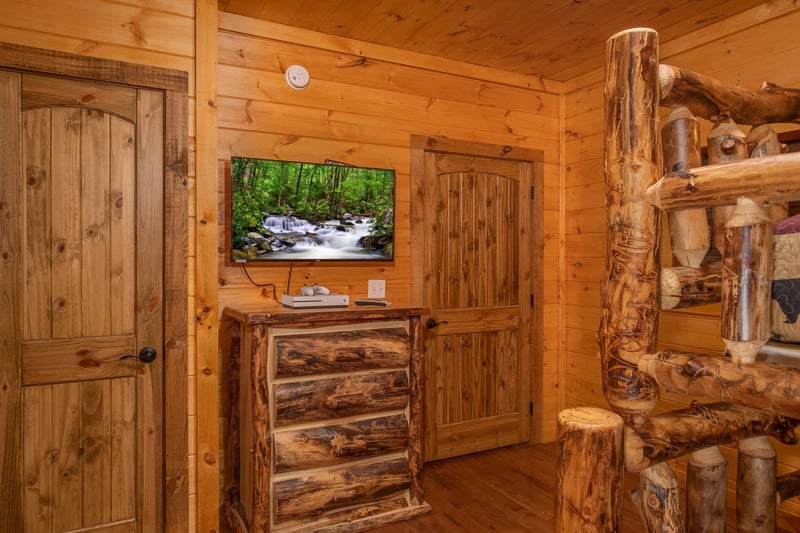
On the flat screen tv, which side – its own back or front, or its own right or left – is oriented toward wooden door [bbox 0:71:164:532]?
right

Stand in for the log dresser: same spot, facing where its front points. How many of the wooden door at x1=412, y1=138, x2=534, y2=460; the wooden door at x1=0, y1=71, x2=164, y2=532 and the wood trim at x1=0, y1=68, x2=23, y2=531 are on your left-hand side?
1

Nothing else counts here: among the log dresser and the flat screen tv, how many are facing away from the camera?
0

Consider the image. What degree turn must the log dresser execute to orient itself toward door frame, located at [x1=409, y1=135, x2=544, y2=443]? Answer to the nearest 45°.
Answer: approximately 90° to its left

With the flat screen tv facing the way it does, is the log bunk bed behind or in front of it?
in front

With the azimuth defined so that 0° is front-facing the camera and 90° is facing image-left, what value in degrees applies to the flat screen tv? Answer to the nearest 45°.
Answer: approximately 315°

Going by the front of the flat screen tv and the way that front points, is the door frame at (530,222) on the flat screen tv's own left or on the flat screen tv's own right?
on the flat screen tv's own left

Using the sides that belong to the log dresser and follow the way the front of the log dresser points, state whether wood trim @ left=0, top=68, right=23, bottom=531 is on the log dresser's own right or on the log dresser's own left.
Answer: on the log dresser's own right

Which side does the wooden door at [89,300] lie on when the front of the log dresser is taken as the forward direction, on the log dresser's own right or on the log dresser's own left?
on the log dresser's own right
